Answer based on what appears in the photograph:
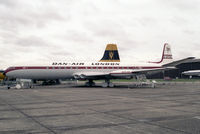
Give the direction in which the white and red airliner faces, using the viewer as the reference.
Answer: facing to the left of the viewer
